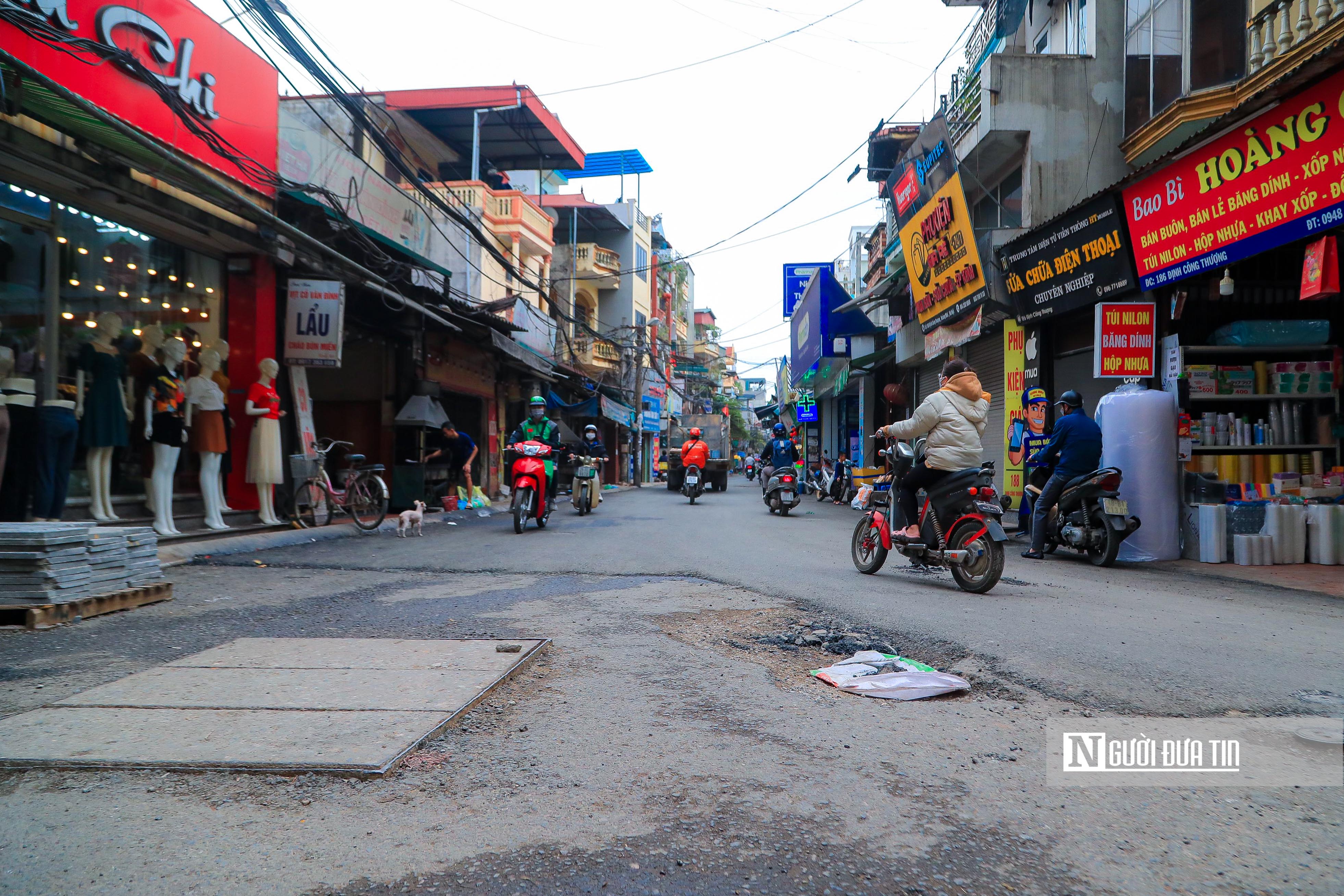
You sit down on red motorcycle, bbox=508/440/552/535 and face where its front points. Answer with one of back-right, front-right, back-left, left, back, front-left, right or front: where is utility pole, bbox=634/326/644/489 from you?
back

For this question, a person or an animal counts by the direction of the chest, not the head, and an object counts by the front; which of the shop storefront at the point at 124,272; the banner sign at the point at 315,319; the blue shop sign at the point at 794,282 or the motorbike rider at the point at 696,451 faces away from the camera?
the motorbike rider

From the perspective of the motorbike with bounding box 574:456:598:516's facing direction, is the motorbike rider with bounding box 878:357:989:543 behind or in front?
in front

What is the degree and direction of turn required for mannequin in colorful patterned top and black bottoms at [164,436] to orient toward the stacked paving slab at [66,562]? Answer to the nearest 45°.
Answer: approximately 45° to its right

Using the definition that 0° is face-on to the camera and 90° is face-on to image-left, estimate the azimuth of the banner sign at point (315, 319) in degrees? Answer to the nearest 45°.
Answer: approximately 0°

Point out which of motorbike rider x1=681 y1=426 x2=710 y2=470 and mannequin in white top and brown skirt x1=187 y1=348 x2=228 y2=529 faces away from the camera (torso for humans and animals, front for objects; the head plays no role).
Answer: the motorbike rider

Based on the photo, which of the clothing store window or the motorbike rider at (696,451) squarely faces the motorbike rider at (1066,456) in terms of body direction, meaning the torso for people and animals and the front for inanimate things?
the clothing store window

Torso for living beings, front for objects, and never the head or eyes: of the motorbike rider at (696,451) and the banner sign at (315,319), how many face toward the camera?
1

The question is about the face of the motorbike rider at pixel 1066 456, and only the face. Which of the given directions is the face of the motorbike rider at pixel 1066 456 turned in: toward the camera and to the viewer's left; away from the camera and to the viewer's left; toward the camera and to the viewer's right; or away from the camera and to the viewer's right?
away from the camera and to the viewer's left

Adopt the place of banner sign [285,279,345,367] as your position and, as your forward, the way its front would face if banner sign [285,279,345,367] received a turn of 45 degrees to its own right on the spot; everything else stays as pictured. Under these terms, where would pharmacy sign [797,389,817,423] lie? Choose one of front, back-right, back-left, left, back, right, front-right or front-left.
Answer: back

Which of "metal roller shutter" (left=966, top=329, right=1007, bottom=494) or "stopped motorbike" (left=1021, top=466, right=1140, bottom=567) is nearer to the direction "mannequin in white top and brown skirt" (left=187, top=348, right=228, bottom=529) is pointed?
the stopped motorbike

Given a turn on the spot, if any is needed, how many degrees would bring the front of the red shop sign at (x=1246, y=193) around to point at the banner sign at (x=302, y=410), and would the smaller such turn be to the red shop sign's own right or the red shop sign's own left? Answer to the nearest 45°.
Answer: approximately 45° to the red shop sign's own right

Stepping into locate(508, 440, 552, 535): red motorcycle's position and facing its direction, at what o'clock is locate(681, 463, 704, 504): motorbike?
The motorbike is roughly at 7 o'clock from the red motorcycle.
